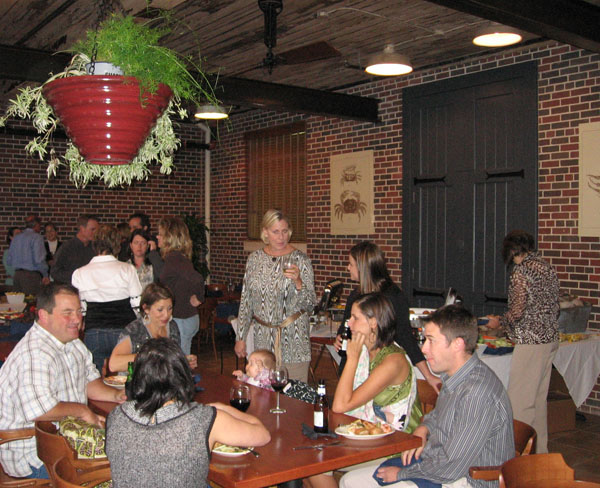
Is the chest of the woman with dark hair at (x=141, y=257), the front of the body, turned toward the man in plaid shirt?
yes

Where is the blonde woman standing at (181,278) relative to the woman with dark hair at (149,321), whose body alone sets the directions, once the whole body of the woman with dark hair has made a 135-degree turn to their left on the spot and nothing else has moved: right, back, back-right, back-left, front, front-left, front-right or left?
front

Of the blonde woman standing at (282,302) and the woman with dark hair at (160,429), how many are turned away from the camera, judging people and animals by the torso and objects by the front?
1

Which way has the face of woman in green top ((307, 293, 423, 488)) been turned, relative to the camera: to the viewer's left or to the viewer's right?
to the viewer's left

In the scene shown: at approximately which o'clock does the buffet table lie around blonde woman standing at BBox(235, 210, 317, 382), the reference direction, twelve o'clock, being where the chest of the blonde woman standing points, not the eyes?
The buffet table is roughly at 8 o'clock from the blonde woman standing.

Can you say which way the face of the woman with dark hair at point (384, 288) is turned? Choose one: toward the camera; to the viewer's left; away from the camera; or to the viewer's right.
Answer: to the viewer's left

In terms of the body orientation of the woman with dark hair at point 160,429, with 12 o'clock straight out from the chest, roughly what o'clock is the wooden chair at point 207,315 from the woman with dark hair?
The wooden chair is roughly at 12 o'clock from the woman with dark hair.

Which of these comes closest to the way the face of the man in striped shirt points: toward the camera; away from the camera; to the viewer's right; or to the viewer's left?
to the viewer's left

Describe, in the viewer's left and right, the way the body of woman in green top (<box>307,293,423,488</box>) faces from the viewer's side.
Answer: facing to the left of the viewer

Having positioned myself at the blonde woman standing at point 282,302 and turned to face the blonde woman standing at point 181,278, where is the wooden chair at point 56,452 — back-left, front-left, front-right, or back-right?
back-left

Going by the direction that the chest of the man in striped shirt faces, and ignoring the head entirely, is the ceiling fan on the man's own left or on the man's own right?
on the man's own right

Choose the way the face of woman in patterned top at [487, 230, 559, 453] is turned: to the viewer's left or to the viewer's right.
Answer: to the viewer's left

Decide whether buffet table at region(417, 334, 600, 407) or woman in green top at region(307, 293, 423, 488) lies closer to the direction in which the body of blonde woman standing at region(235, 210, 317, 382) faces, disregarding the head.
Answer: the woman in green top

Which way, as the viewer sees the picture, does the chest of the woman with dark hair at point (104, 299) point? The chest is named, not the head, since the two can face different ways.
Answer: away from the camera

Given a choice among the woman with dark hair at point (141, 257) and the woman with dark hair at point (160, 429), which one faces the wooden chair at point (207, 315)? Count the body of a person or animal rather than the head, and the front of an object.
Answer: the woman with dark hair at point (160, 429)

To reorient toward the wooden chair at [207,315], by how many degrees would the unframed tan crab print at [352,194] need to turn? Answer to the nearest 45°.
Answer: approximately 45° to its right
